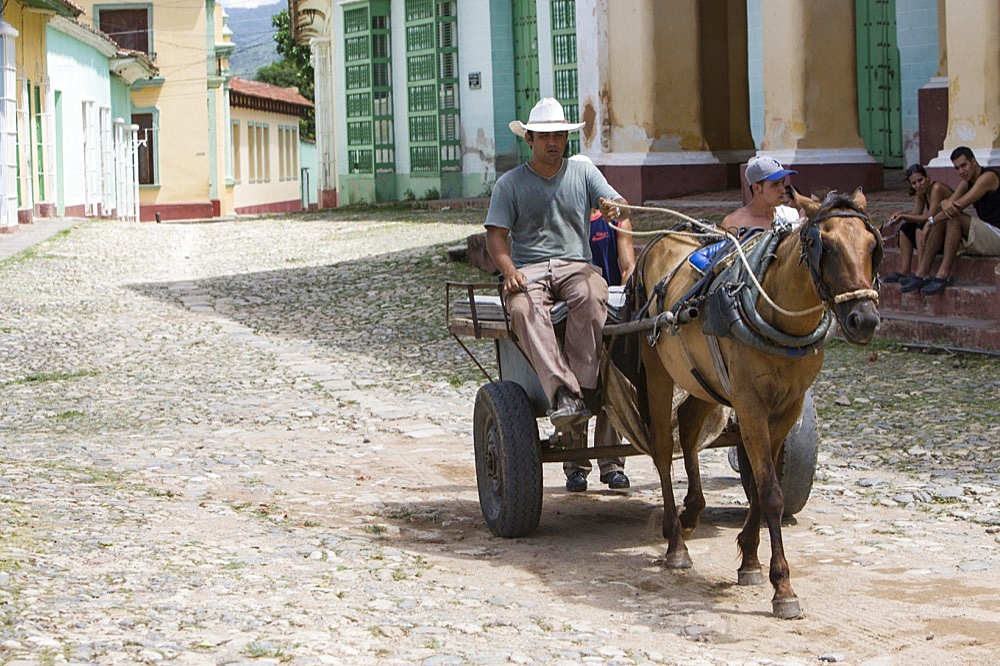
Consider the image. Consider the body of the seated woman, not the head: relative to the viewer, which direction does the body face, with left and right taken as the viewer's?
facing the viewer and to the left of the viewer

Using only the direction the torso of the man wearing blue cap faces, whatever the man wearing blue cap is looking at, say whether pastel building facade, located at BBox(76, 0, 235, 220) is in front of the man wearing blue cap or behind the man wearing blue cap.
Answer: behind

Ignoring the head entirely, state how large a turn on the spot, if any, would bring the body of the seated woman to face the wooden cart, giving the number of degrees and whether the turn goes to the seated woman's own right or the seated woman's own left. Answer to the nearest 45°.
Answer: approximately 45° to the seated woman's own left

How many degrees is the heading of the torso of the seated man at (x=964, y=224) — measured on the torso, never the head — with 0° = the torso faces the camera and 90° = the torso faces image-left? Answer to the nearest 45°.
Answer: approximately 45°

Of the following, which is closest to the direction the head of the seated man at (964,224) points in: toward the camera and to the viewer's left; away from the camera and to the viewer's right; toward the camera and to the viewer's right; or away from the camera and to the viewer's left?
toward the camera and to the viewer's left

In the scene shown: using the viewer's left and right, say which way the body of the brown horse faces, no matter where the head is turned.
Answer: facing the viewer and to the right of the viewer

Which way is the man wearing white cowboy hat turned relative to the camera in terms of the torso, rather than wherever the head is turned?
toward the camera
